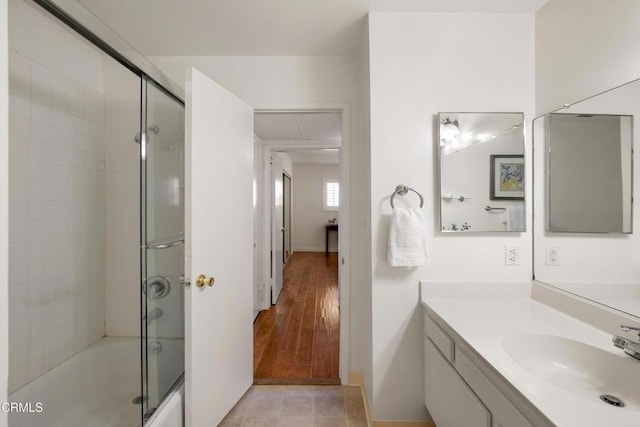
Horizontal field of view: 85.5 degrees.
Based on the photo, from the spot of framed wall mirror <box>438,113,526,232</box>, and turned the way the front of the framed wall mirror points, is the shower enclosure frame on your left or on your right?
on your right

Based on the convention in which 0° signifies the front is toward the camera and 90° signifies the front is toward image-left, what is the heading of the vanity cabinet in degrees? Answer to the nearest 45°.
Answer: approximately 45°

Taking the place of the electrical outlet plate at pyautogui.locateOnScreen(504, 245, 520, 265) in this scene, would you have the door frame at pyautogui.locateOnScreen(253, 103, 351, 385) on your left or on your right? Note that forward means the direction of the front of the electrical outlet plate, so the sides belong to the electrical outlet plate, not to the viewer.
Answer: on your right

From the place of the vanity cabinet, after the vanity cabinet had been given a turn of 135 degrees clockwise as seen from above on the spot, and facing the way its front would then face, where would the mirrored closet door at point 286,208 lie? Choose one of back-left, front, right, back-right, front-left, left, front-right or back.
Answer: front-left

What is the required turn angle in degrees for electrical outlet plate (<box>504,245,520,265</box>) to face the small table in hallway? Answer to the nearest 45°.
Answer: approximately 135° to its right

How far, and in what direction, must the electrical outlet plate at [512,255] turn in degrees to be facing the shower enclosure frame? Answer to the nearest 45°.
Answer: approximately 45° to its right

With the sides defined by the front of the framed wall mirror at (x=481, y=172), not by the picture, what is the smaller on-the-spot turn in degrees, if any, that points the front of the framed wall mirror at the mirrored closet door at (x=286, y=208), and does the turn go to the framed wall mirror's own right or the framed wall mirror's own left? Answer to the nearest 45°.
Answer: approximately 135° to the framed wall mirror's own right

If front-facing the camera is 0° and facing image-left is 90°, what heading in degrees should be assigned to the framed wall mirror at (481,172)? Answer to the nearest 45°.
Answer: approximately 0°

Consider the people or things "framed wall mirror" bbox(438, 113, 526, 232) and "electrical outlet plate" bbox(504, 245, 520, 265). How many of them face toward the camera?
2

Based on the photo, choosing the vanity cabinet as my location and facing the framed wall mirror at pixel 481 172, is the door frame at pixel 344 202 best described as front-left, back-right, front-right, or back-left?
front-left

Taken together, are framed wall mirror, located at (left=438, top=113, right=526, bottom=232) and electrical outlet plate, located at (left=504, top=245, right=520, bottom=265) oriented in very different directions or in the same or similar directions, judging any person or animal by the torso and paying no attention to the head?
same or similar directions

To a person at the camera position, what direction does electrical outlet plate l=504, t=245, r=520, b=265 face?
facing the viewer
